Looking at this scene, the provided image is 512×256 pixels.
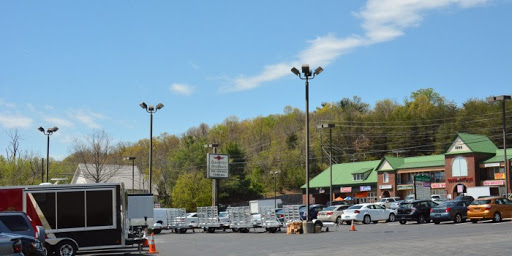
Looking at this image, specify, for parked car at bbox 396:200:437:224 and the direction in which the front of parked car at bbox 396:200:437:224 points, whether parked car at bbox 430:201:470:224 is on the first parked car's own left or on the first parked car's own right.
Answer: on the first parked car's own right

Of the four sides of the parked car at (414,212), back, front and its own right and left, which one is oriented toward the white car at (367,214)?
left

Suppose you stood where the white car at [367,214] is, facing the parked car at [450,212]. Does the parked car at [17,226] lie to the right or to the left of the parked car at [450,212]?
right

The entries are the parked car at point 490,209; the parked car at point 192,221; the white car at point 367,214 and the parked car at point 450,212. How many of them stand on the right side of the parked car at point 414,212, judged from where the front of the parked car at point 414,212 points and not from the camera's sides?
2
